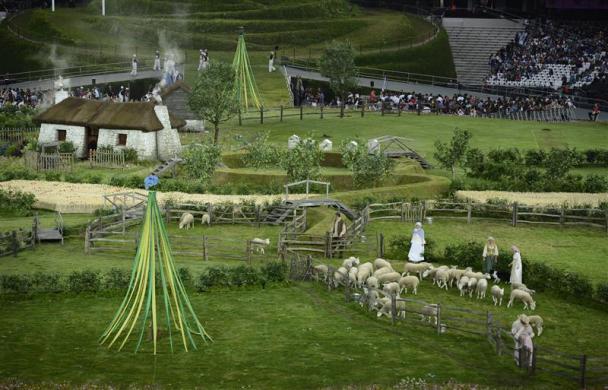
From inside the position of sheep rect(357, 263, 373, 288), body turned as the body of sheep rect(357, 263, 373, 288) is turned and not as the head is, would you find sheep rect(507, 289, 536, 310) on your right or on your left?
on your left

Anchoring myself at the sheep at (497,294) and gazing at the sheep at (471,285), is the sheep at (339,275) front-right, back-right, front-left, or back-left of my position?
front-left

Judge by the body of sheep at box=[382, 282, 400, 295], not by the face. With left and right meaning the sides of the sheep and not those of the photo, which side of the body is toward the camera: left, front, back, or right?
left

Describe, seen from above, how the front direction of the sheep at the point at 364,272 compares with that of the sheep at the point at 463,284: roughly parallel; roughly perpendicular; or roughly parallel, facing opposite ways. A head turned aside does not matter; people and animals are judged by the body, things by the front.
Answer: roughly parallel

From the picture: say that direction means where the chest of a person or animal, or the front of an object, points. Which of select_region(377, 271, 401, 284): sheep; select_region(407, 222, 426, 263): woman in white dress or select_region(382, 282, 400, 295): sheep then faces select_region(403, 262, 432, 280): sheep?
the woman in white dress

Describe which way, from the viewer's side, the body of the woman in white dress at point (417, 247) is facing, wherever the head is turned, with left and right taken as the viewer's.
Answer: facing the viewer

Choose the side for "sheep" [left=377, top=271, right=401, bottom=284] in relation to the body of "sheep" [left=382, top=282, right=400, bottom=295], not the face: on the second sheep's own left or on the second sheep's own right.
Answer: on the second sheep's own right

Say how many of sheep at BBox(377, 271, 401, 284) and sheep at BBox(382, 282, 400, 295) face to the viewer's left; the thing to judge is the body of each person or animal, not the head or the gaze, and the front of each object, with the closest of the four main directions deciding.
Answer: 2

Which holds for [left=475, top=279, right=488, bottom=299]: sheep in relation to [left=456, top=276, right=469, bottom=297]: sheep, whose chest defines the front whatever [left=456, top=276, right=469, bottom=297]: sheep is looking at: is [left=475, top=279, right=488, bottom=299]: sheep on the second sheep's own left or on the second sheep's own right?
on the second sheep's own left
